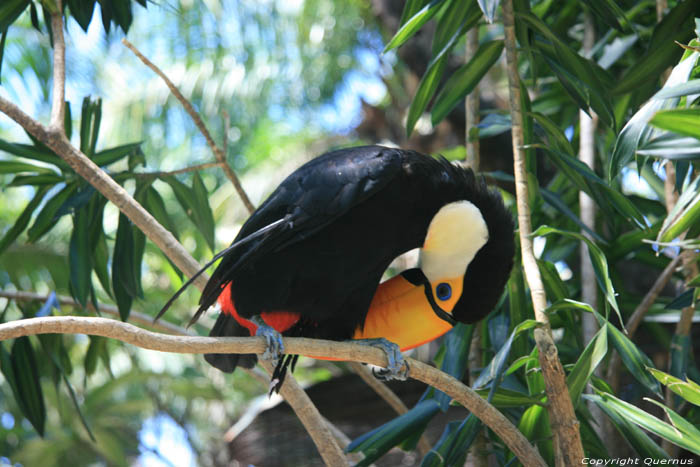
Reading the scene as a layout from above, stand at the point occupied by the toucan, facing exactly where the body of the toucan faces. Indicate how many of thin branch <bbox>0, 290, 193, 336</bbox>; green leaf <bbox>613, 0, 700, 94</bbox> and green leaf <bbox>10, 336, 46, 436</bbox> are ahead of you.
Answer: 1

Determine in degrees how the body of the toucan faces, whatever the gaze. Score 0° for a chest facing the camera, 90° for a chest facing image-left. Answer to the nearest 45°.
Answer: approximately 270°

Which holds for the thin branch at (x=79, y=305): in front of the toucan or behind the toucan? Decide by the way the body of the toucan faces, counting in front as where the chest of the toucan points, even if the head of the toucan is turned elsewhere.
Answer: behind

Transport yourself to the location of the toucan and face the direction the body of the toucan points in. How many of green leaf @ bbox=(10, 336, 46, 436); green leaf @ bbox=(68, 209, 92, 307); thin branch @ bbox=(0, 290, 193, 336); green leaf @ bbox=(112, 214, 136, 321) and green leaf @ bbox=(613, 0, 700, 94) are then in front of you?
1

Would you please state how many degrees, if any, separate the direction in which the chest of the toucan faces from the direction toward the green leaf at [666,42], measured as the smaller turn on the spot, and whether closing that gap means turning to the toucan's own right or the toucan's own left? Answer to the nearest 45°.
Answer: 0° — it already faces it

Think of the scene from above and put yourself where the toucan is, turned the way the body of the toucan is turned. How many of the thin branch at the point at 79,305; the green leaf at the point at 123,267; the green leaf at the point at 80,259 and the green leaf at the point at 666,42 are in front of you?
1
